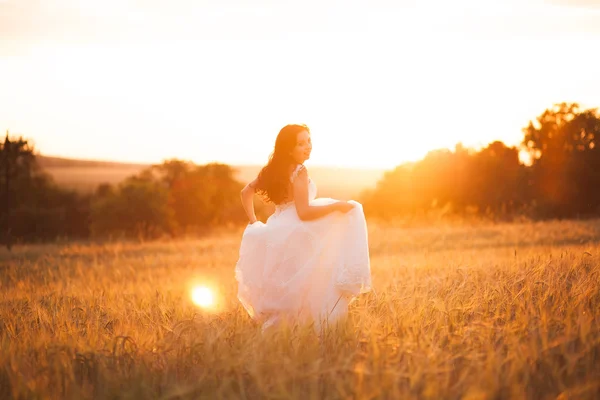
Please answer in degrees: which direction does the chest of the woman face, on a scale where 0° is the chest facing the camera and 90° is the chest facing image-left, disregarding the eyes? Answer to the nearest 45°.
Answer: approximately 225°

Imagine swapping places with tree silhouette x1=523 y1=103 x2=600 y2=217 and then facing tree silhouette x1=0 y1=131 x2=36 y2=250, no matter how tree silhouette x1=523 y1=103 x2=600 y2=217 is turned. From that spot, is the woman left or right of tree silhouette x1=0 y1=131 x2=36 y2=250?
left

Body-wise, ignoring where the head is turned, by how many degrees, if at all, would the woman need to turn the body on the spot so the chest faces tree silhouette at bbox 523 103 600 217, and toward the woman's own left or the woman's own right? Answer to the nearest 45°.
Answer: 0° — they already face it

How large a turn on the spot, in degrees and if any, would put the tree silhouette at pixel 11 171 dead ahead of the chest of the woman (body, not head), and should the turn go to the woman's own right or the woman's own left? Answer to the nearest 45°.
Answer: approximately 90° to the woman's own left

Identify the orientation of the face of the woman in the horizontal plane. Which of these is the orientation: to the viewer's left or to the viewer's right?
to the viewer's right
